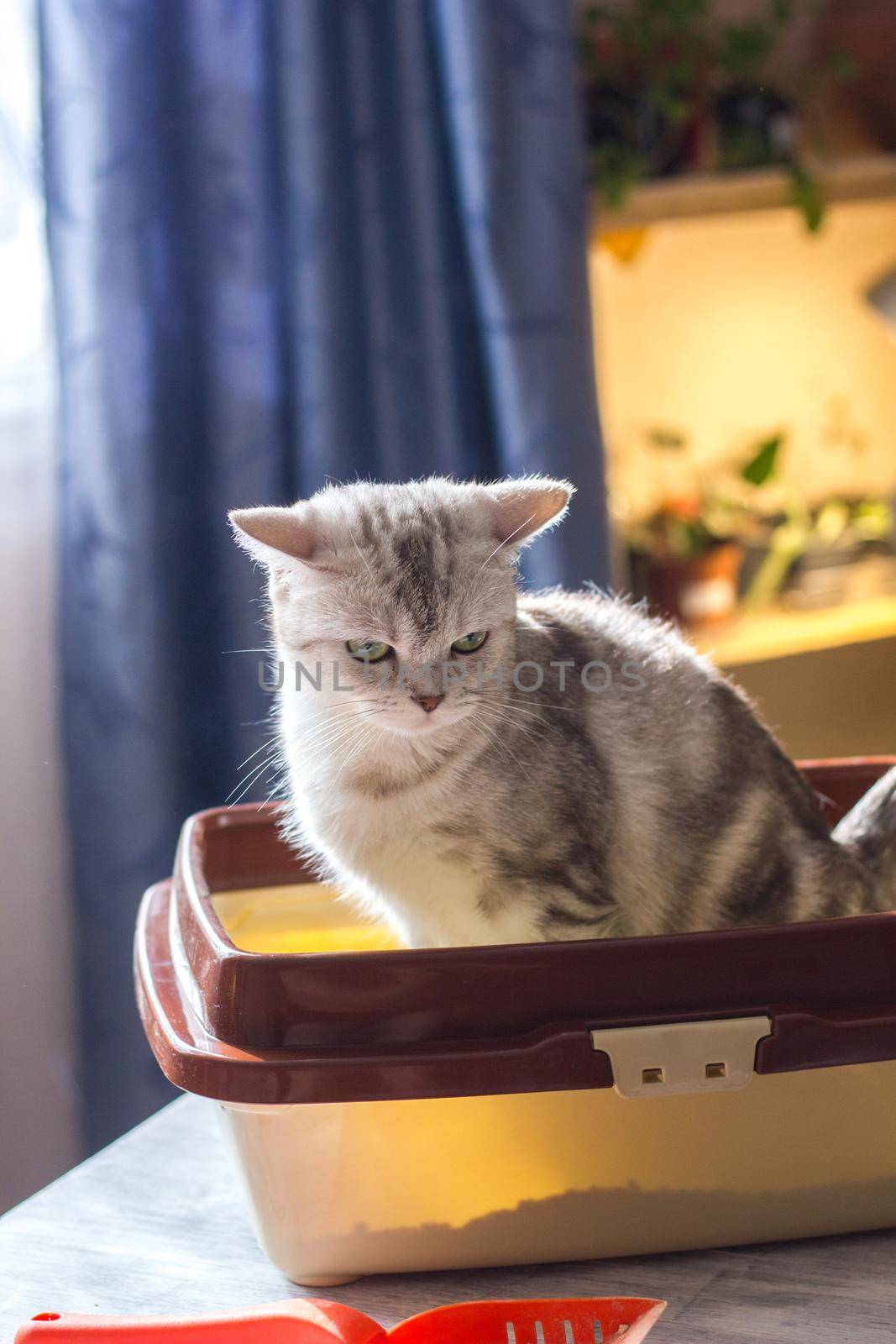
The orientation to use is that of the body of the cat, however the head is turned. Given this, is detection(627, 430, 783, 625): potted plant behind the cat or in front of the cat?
behind

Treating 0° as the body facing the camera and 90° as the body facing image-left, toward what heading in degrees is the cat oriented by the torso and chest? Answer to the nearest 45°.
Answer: approximately 45°

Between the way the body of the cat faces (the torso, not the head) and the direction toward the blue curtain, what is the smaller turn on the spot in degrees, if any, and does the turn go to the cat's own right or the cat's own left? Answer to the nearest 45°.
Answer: approximately 90° to the cat's own right

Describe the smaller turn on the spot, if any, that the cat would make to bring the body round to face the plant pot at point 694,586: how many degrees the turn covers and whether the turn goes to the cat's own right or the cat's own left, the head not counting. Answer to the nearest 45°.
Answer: approximately 135° to the cat's own right

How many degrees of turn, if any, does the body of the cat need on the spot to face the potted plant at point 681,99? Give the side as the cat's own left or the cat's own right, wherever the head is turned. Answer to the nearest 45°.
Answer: approximately 135° to the cat's own right

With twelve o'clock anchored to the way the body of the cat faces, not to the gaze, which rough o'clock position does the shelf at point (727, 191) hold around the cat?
The shelf is roughly at 5 o'clock from the cat.

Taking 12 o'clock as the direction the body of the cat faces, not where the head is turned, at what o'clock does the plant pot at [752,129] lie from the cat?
The plant pot is roughly at 5 o'clock from the cat.
